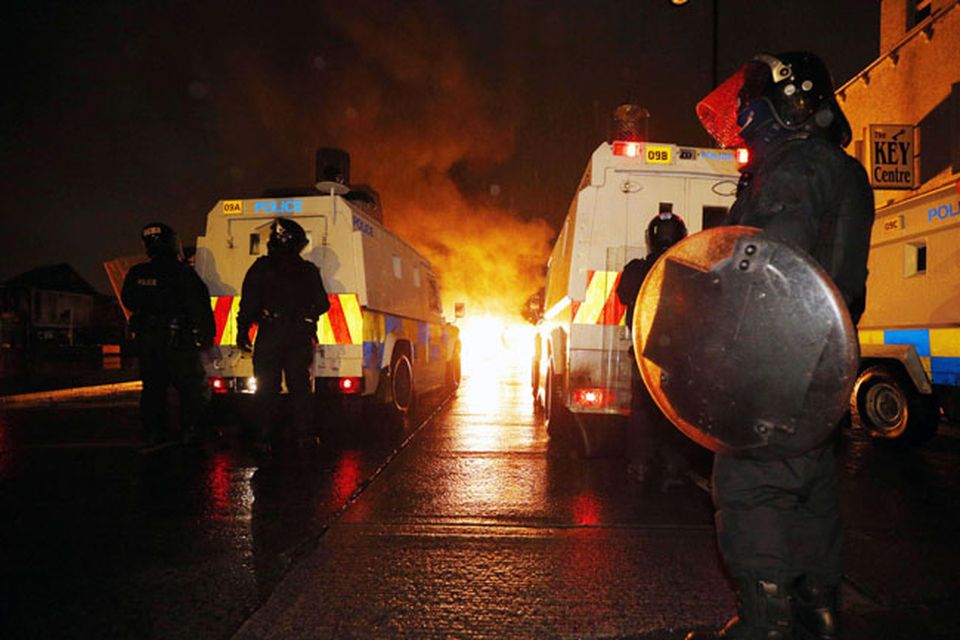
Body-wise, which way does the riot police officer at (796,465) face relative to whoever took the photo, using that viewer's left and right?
facing to the left of the viewer

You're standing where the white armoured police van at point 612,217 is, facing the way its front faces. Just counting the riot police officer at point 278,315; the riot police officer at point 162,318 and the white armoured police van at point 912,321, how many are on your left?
2

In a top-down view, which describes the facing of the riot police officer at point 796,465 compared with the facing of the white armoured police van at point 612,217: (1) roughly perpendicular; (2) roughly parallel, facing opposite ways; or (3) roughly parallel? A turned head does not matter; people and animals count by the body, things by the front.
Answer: roughly perpendicular

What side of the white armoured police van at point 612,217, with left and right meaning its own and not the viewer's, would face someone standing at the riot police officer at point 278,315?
left

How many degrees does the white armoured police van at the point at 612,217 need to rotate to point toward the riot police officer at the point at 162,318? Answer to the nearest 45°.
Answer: approximately 90° to its left

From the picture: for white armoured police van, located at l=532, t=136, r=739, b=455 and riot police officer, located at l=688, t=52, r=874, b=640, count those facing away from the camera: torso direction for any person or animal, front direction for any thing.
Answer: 1

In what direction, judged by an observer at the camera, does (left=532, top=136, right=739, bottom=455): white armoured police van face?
facing away from the viewer

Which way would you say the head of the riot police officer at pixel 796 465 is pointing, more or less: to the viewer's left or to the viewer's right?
to the viewer's left

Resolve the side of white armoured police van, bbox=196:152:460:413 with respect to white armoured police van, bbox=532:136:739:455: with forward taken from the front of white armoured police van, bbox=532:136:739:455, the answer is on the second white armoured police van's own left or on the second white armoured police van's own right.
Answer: on the second white armoured police van's own left
